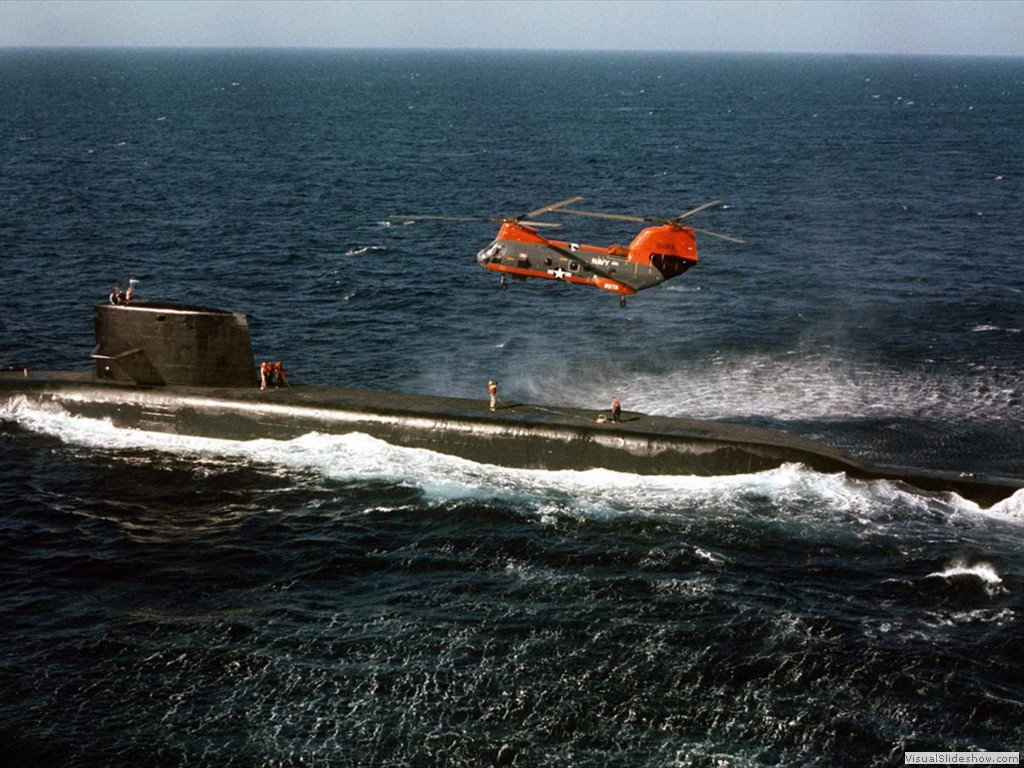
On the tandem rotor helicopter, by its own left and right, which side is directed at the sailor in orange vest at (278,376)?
front

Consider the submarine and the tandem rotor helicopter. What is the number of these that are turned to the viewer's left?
2

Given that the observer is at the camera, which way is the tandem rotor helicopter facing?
facing to the left of the viewer

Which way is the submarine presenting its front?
to the viewer's left
